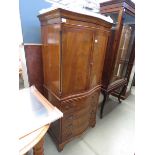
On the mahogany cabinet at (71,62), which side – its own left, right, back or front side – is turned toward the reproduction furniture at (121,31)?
left

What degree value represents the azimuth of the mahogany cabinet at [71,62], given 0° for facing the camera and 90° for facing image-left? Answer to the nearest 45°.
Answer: approximately 315°
